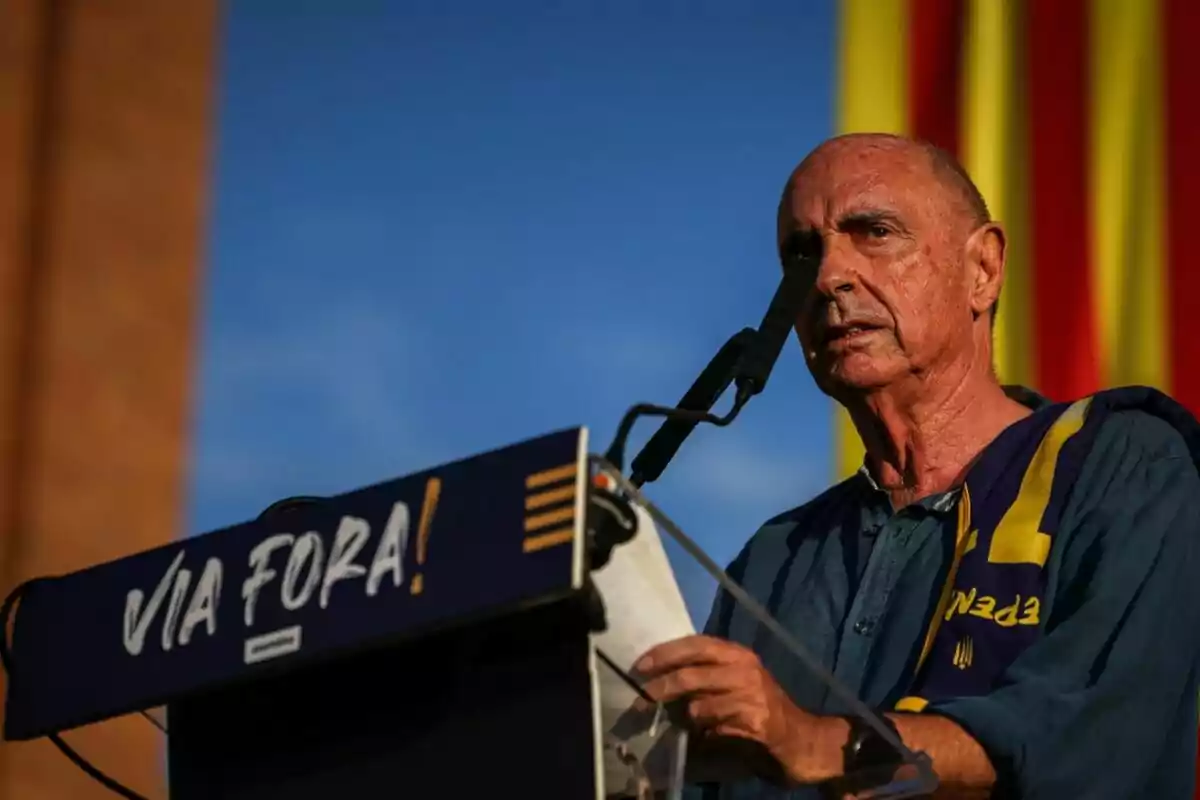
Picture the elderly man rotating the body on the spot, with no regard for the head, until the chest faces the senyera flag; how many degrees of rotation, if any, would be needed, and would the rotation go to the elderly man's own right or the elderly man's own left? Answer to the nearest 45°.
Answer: approximately 135° to the elderly man's own right

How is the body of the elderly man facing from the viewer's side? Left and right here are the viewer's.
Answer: facing the viewer and to the left of the viewer

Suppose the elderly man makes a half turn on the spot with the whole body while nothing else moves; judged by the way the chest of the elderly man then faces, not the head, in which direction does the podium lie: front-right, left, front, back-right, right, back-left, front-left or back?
back

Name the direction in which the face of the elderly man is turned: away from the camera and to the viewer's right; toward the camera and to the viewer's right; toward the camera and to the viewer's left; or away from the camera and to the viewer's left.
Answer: toward the camera and to the viewer's left

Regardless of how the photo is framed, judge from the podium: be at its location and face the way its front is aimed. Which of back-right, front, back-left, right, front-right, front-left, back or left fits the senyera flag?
back
